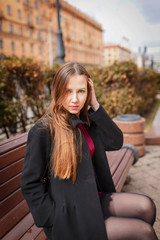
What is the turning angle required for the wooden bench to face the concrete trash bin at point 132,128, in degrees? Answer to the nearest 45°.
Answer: approximately 90° to its left

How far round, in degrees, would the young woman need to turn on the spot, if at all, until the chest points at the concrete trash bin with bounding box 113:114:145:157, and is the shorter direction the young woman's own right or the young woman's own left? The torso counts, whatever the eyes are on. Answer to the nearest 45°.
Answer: approximately 135° to the young woman's own left

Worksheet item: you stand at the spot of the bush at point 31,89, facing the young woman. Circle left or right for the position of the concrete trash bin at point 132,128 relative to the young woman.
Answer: left

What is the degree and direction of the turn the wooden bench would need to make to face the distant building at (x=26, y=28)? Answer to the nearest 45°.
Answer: approximately 135° to its left

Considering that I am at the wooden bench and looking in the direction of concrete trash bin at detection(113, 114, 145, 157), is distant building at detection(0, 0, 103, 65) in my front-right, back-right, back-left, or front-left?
front-left

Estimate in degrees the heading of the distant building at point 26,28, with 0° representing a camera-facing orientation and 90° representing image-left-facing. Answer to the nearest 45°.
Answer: approximately 315°

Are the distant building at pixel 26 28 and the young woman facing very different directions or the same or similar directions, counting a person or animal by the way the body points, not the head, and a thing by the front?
same or similar directions

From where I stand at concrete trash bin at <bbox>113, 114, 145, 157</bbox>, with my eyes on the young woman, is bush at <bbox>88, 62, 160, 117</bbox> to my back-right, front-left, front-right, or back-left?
back-right

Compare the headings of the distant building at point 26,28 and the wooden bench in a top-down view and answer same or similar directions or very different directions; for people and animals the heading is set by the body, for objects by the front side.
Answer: same or similar directions

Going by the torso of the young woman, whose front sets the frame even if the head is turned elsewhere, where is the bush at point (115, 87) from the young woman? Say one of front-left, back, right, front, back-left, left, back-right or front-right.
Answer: back-left

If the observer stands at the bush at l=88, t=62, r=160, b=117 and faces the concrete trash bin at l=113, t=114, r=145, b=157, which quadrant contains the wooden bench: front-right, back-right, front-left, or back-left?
front-right

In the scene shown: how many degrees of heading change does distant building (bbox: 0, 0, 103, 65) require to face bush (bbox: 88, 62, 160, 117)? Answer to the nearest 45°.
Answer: approximately 45° to its right

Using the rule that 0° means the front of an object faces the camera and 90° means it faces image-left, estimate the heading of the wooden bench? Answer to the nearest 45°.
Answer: approximately 315°

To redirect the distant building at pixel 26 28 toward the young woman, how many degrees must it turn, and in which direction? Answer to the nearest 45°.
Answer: approximately 45° to its right

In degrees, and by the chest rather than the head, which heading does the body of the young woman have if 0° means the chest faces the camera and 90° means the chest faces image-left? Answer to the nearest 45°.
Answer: approximately 315°
